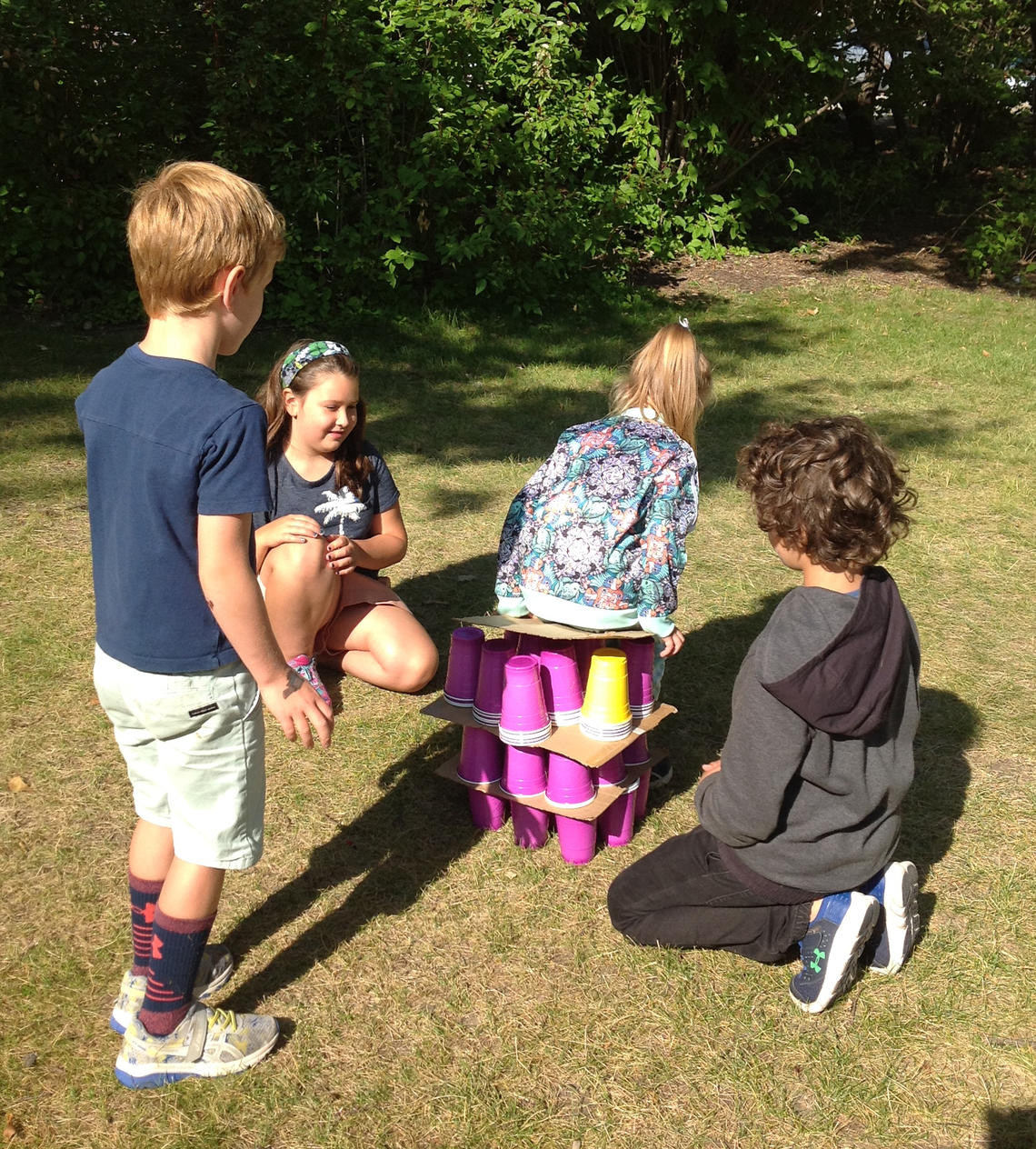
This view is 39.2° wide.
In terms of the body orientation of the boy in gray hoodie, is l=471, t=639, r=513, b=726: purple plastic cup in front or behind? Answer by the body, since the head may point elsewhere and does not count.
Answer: in front

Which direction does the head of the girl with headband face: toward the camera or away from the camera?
toward the camera

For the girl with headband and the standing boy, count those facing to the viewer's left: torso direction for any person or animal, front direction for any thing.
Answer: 0

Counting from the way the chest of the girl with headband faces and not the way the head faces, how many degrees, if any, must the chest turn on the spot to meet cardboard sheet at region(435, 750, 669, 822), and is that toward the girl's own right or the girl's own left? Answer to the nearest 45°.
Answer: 0° — they already face it

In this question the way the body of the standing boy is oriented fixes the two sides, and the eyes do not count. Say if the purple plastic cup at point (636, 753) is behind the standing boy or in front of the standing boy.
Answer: in front

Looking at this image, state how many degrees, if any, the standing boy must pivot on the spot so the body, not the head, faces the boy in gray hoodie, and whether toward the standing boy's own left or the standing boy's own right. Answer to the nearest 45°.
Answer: approximately 45° to the standing boy's own right

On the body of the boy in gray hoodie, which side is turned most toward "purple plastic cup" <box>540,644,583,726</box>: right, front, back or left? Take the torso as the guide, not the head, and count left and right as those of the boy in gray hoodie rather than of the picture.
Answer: front

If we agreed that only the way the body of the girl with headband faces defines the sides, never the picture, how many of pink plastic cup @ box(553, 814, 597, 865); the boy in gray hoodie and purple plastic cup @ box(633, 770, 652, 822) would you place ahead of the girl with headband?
3

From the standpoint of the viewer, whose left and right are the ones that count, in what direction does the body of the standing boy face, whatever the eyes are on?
facing away from the viewer and to the right of the viewer

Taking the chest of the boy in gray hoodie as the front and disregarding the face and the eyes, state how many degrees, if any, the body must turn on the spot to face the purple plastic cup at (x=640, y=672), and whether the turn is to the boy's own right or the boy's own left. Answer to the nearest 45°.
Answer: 0° — they already face it

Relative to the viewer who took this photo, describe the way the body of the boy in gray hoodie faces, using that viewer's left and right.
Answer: facing away from the viewer and to the left of the viewer

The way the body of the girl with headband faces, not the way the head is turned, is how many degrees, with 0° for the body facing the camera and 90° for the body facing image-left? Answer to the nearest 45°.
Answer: approximately 315°

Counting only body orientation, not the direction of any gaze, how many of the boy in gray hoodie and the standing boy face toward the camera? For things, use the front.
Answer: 0

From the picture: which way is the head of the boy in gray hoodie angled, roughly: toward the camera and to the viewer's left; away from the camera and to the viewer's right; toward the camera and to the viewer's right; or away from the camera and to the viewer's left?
away from the camera and to the viewer's left

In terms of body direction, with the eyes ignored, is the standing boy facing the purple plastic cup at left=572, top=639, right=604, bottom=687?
yes

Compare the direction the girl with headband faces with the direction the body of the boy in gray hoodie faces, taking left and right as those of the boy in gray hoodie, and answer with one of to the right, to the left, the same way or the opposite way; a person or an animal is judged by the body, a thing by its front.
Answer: the opposite way
